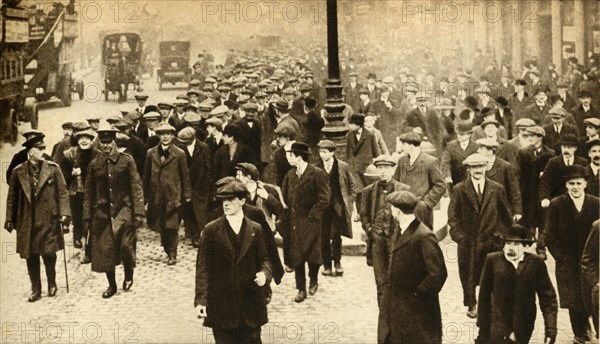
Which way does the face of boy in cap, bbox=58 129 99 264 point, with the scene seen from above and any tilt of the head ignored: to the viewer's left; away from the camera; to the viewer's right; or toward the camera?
toward the camera

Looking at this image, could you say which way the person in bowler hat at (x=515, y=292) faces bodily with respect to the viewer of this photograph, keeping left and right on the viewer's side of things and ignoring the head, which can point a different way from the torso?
facing the viewer

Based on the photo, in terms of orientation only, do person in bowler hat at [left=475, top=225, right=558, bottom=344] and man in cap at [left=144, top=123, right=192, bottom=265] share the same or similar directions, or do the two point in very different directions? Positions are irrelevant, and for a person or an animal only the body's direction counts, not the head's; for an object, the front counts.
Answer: same or similar directions

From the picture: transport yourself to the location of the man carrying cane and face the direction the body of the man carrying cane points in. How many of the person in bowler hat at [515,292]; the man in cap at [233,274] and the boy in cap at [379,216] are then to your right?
0

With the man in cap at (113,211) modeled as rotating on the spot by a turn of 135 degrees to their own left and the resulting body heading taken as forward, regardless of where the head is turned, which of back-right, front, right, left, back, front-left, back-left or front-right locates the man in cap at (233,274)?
right

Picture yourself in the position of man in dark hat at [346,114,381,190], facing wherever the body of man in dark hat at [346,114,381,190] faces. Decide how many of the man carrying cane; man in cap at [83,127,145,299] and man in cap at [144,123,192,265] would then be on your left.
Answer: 0

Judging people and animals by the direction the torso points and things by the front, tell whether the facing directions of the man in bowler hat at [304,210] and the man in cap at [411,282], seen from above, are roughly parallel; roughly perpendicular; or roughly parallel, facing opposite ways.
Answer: roughly parallel

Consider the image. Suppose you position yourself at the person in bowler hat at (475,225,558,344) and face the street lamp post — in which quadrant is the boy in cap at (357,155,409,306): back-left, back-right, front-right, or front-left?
front-left

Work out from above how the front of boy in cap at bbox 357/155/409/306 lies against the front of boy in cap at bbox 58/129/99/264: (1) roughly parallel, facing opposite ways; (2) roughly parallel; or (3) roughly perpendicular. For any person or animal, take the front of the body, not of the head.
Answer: roughly parallel

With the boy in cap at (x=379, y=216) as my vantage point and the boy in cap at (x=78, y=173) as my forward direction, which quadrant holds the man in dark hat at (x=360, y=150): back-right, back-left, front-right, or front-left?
front-right

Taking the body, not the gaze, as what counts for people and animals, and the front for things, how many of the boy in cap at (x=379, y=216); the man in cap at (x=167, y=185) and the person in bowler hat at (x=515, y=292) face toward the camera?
3

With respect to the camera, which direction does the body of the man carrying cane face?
toward the camera

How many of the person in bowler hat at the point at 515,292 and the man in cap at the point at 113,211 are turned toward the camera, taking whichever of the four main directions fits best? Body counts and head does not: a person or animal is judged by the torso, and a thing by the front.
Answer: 2

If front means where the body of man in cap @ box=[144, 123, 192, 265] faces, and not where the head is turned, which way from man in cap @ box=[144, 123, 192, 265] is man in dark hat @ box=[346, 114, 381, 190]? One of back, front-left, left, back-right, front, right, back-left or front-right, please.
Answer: left

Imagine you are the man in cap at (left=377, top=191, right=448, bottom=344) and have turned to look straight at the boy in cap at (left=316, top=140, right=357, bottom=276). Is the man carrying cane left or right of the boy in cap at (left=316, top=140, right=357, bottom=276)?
left

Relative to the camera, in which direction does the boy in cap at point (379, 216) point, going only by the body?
toward the camera

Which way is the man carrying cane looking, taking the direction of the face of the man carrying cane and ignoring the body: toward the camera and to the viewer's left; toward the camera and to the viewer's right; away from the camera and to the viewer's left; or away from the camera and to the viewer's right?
toward the camera and to the viewer's right

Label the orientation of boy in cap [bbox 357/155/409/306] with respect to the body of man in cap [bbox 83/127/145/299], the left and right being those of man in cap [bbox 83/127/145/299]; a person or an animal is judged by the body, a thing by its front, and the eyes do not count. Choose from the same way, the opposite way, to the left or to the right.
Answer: the same way
